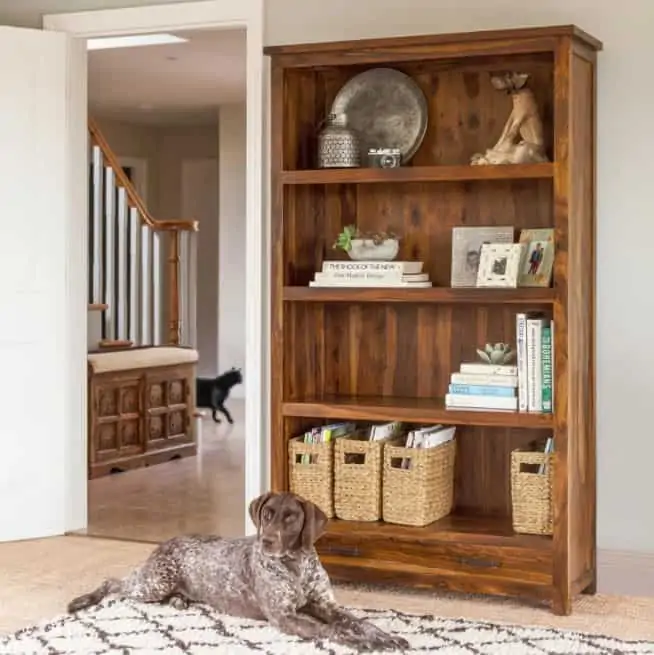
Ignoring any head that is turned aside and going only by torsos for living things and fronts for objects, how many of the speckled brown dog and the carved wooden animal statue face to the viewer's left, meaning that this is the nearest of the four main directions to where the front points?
1

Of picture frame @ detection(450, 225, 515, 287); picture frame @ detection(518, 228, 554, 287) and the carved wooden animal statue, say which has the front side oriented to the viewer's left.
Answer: the carved wooden animal statue

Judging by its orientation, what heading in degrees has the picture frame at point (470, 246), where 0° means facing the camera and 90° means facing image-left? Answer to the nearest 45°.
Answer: approximately 0°

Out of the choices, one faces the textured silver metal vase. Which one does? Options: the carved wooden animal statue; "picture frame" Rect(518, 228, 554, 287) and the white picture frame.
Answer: the carved wooden animal statue

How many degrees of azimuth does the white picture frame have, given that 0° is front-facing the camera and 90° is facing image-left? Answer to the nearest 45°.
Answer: approximately 0°

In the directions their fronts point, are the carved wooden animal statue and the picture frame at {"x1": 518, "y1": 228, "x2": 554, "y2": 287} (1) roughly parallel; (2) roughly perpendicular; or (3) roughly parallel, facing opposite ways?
roughly perpendicular

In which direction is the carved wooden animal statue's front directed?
to the viewer's left
